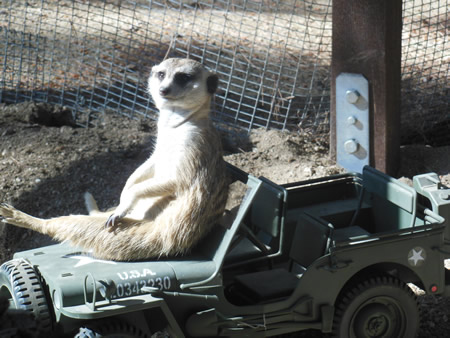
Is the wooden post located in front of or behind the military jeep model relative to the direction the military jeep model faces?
behind

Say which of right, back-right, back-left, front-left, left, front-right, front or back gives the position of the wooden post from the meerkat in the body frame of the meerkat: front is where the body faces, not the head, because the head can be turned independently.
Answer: back

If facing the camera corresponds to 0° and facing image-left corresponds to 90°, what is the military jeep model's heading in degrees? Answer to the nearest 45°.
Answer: approximately 45°

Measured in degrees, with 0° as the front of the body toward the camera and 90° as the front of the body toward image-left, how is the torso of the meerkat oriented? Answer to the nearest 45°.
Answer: approximately 45°
